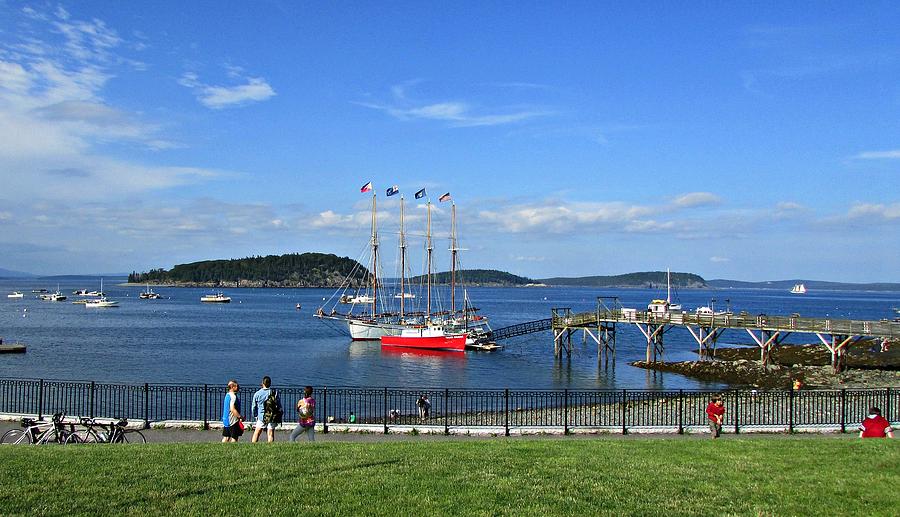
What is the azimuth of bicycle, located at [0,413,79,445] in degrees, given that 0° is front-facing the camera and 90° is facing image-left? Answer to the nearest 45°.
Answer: approximately 270°

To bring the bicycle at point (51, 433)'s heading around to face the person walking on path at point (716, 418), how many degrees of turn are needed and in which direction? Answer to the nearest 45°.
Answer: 0° — it already faces them

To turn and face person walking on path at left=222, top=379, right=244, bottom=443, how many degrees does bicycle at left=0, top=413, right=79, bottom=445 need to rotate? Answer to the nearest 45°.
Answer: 0° — it already faces them

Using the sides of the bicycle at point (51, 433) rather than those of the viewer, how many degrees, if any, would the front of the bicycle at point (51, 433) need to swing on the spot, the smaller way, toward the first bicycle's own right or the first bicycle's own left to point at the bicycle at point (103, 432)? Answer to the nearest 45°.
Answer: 0° — it already faces it
